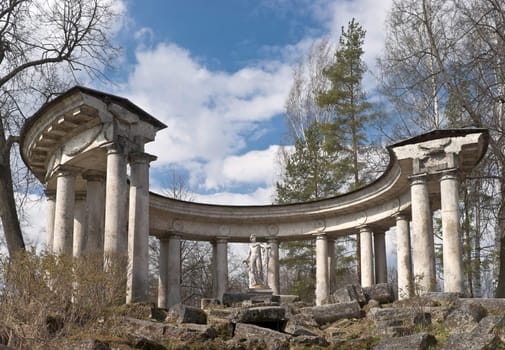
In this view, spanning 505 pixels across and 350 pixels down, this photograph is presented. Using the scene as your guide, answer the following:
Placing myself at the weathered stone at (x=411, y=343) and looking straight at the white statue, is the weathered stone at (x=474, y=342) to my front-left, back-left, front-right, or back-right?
back-right

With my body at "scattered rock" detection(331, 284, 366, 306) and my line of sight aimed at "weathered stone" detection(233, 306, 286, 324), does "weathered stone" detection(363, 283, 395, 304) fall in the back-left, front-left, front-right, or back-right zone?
back-left

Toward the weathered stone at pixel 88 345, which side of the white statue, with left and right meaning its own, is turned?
front

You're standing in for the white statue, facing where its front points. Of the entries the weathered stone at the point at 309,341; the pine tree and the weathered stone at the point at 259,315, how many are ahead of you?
2

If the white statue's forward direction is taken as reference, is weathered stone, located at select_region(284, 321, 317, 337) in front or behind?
in front

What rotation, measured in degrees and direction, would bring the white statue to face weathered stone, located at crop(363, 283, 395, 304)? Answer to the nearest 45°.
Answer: approximately 45° to its left

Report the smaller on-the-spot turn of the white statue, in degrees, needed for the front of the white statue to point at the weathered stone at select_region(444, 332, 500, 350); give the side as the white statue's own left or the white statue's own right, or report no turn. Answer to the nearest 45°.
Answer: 0° — it already faces it

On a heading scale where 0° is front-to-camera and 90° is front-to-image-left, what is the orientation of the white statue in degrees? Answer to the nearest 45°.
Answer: approximately 0°

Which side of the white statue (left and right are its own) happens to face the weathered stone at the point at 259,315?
front

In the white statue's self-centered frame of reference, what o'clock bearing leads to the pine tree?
The pine tree is roughly at 7 o'clock from the white statue.

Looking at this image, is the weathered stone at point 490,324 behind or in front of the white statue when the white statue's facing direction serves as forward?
in front

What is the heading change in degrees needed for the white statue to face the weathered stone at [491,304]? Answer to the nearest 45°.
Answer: approximately 45° to its left
